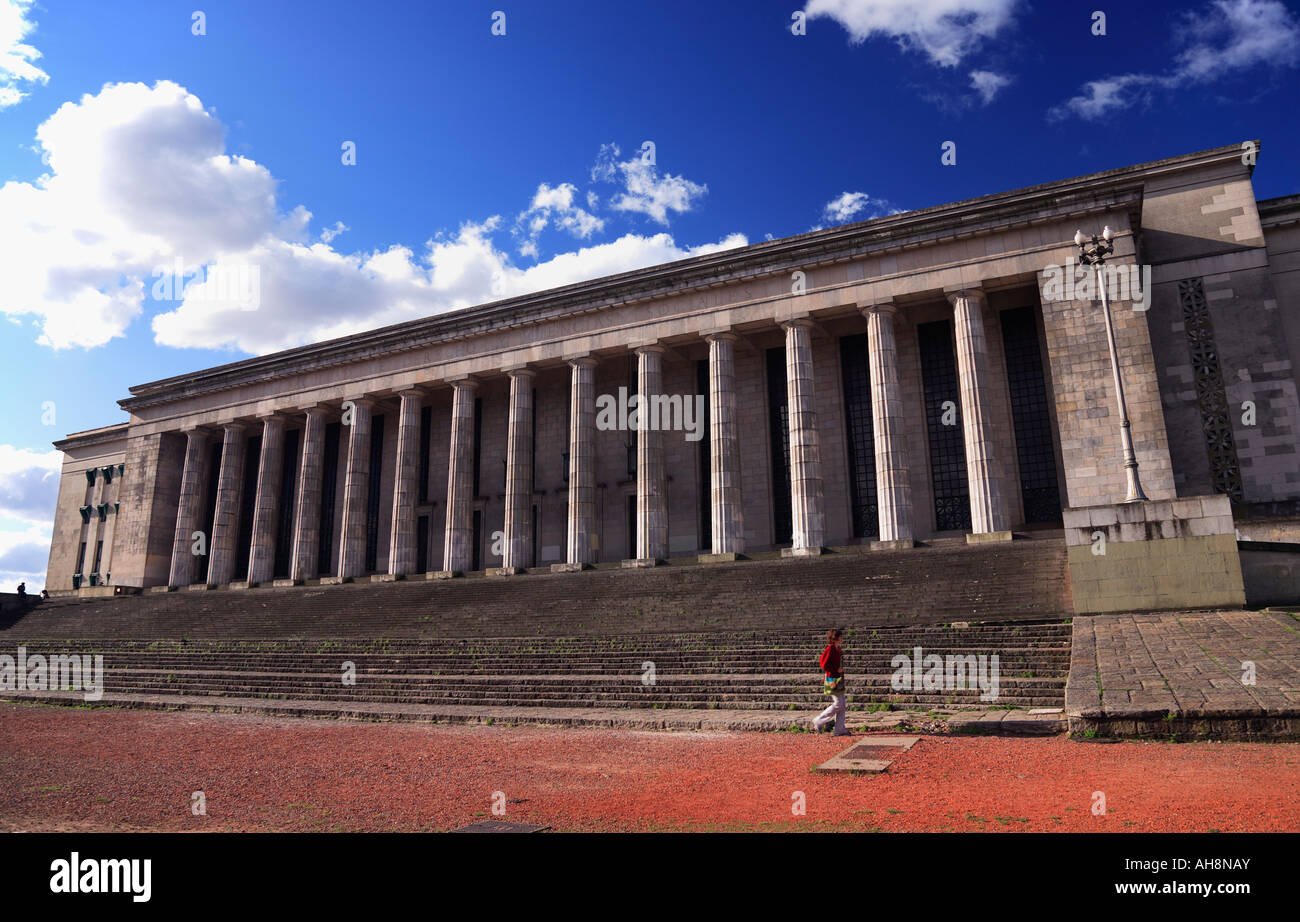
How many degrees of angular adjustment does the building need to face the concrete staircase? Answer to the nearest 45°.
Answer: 0° — it already faces it

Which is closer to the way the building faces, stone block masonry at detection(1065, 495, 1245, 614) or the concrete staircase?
the concrete staircase
